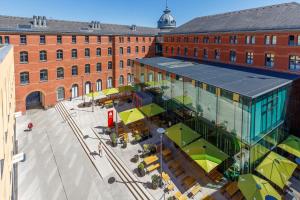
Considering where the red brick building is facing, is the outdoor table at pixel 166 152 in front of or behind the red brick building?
in front

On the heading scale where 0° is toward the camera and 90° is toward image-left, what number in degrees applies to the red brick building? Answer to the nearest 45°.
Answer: approximately 315°

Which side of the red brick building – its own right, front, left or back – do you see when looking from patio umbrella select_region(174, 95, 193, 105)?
front

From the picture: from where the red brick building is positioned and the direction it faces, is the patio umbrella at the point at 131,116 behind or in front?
in front

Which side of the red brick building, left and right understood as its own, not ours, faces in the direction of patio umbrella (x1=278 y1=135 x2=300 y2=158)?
front

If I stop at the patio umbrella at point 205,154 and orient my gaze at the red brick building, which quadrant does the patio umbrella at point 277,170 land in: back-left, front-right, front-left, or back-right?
back-right

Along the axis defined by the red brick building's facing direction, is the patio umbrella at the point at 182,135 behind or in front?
in front

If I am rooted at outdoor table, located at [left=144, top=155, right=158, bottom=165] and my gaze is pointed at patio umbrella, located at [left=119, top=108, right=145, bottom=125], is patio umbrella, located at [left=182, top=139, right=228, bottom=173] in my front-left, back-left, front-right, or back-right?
back-right
